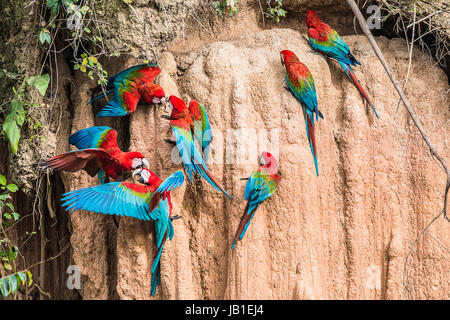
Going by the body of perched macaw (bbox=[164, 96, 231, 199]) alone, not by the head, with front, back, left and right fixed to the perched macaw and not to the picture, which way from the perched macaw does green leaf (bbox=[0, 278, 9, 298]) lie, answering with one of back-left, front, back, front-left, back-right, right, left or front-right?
front-left

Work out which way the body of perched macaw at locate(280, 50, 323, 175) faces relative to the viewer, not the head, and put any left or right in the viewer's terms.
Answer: facing away from the viewer and to the left of the viewer

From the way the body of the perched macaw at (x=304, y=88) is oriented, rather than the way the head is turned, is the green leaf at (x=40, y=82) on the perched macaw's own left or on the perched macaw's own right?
on the perched macaw's own left

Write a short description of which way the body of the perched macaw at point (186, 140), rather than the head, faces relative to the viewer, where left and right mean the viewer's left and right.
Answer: facing away from the viewer and to the left of the viewer

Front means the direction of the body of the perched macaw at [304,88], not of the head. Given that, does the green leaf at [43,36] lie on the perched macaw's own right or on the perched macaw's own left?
on the perched macaw's own left

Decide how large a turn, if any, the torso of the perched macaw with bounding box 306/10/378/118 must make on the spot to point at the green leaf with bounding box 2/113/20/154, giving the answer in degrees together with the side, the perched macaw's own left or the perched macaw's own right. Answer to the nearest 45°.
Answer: approximately 45° to the perched macaw's own left

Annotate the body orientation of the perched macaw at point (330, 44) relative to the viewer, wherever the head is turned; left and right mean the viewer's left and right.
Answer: facing away from the viewer and to the left of the viewer

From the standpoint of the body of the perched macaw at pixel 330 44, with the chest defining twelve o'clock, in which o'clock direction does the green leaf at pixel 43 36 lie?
The green leaf is roughly at 10 o'clock from the perched macaw.

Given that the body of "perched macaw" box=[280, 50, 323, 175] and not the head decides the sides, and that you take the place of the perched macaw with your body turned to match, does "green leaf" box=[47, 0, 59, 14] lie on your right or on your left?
on your left
